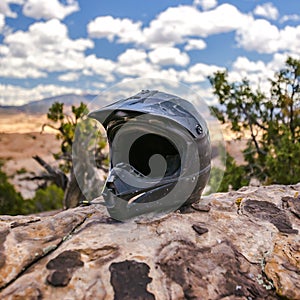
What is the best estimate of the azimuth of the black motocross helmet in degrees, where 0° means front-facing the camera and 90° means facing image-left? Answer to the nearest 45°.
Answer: approximately 45°
